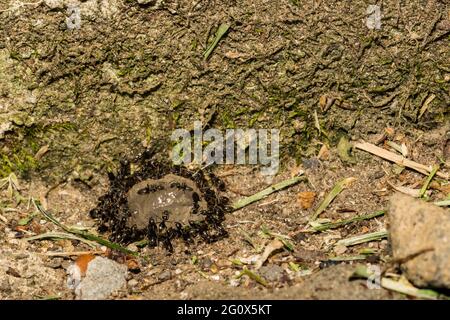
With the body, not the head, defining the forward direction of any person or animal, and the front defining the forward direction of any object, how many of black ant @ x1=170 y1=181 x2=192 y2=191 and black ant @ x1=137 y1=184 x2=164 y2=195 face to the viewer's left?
1

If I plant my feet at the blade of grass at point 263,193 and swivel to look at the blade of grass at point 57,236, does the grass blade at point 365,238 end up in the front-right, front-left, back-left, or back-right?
back-left

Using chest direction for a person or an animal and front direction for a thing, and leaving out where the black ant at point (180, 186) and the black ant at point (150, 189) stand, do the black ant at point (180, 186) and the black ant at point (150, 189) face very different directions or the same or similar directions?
very different directions

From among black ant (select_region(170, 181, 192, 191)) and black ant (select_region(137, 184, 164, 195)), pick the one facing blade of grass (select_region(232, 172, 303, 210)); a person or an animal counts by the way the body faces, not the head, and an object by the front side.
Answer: black ant (select_region(137, 184, 164, 195))
